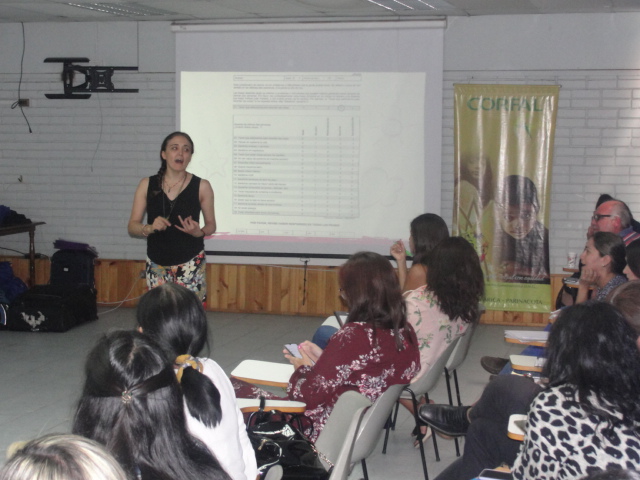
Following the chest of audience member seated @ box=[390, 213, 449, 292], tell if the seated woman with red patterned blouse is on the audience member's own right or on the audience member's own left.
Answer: on the audience member's own left

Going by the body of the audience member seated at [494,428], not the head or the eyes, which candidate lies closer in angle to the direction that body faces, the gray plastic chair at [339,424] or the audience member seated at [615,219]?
the gray plastic chair

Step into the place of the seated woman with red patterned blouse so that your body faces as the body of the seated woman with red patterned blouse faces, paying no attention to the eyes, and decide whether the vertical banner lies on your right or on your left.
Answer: on your right

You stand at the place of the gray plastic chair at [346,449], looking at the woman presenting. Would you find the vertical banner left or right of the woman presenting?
right

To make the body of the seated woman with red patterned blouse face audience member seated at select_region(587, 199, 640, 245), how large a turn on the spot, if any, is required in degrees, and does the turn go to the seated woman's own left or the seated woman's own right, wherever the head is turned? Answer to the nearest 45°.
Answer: approximately 90° to the seated woman's own right

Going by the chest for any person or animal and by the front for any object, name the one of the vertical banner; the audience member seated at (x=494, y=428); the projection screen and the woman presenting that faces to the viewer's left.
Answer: the audience member seated

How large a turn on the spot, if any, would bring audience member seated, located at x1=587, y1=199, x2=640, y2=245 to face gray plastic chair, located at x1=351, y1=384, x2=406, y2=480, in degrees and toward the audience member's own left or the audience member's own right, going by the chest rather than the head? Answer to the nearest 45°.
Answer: approximately 90° to the audience member's own left

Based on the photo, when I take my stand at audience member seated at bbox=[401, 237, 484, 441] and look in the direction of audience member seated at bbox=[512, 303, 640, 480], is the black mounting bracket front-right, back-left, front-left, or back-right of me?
back-right

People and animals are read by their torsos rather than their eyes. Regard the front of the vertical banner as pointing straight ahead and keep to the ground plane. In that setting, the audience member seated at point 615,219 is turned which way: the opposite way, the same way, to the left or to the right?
to the right

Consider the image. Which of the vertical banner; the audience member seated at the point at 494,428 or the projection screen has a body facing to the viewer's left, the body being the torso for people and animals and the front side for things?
the audience member seated

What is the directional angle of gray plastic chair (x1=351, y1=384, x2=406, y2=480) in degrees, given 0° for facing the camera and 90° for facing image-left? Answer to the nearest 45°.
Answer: approximately 135°

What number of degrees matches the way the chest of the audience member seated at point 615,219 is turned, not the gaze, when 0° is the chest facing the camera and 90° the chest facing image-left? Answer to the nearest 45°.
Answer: approximately 90°

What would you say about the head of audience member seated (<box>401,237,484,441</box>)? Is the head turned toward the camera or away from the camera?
away from the camera

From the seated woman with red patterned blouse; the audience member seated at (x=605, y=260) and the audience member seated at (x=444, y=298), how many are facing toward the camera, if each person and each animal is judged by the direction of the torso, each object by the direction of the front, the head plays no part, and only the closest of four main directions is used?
0

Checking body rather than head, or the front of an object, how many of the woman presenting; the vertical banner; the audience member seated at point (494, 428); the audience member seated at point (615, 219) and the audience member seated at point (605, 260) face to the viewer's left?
3

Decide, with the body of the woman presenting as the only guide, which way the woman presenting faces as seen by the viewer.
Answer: toward the camera
